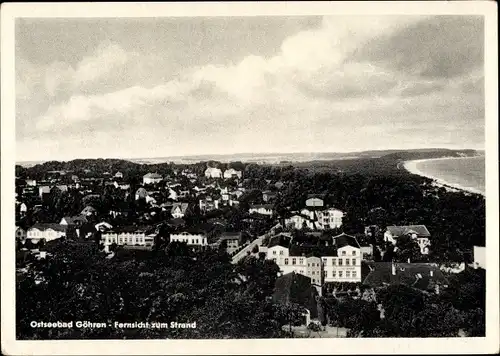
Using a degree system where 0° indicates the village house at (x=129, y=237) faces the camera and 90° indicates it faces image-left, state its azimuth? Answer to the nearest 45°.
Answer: approximately 0°

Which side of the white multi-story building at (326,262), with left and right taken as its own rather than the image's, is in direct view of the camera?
front

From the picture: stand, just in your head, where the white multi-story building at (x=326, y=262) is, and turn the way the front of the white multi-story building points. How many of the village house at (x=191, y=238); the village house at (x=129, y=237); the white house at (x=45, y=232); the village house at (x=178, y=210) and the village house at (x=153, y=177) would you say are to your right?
5

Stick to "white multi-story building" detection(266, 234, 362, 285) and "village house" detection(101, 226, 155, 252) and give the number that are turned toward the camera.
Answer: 2
